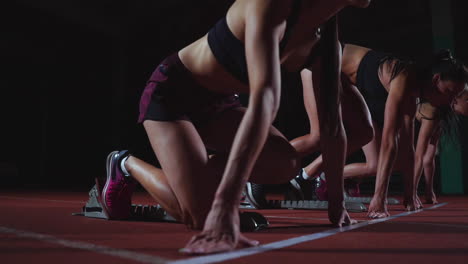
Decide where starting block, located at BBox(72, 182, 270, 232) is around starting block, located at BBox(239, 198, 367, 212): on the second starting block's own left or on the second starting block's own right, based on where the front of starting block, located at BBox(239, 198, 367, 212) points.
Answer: on the second starting block's own right

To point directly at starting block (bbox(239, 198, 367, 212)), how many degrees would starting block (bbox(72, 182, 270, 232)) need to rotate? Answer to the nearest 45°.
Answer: approximately 45° to its left

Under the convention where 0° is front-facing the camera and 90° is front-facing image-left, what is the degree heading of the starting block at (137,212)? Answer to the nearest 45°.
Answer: approximately 270°

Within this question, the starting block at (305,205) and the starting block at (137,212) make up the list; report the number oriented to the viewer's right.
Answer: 2

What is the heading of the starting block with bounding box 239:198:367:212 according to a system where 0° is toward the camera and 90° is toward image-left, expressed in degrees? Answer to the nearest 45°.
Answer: approximately 270°
